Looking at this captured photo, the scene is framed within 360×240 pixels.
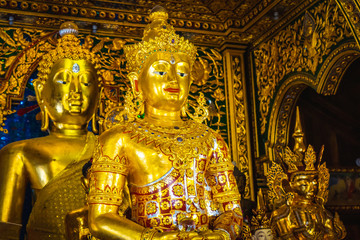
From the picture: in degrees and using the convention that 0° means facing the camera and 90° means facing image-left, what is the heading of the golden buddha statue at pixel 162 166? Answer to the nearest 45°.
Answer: approximately 315°

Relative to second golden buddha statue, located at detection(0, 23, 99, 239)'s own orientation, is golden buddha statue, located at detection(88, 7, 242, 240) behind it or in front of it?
in front

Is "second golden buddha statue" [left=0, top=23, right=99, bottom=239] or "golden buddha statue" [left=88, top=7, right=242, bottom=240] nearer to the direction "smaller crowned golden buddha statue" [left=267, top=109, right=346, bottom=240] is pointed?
the golden buddha statue

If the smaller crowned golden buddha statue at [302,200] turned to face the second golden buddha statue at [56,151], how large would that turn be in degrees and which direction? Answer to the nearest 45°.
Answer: approximately 135° to its right

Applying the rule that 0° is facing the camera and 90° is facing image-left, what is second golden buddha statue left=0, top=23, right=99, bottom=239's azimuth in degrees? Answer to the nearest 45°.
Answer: approximately 315°

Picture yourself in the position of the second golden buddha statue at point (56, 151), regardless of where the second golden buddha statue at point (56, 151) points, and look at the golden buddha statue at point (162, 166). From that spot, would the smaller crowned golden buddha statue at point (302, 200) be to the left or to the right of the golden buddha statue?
left

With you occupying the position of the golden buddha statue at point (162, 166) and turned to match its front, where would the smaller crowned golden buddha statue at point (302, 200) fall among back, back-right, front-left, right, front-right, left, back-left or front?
left

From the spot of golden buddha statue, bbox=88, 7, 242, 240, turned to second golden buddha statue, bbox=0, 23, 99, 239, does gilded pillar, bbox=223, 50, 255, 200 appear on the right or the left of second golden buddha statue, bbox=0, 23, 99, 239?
right

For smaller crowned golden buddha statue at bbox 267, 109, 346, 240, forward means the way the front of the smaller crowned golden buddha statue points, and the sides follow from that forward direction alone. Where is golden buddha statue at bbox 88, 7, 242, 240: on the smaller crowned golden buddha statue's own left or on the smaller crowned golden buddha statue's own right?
on the smaller crowned golden buddha statue's own right

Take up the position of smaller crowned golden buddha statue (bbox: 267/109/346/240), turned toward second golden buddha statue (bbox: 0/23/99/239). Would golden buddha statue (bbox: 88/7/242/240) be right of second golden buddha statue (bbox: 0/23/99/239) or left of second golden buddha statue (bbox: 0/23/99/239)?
left

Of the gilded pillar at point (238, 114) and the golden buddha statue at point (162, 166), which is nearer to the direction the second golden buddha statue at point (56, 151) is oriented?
the golden buddha statue
